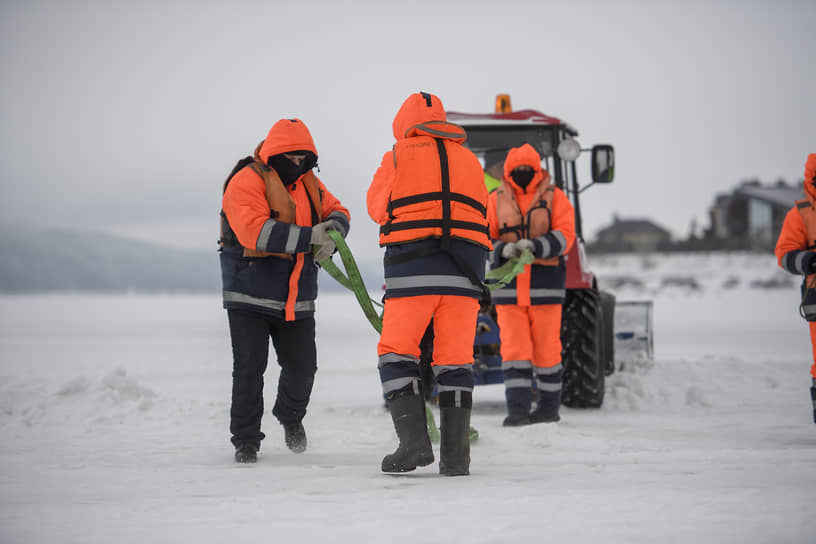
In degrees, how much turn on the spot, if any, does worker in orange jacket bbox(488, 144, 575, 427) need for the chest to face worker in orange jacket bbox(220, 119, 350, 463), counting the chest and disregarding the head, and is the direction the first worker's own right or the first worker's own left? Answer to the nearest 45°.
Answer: approximately 45° to the first worker's own right

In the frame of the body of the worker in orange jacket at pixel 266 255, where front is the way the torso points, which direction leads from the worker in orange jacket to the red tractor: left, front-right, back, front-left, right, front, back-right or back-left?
left

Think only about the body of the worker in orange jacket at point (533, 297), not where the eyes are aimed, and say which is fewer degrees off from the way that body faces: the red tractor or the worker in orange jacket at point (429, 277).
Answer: the worker in orange jacket

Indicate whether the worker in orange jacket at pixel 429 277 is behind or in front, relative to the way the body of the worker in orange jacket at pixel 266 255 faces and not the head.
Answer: in front

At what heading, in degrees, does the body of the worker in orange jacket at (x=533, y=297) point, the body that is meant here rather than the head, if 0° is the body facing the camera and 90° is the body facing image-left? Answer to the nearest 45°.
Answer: approximately 0°

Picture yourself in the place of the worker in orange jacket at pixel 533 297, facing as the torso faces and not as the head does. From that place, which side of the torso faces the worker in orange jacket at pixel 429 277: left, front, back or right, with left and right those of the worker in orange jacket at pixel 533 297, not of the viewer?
front

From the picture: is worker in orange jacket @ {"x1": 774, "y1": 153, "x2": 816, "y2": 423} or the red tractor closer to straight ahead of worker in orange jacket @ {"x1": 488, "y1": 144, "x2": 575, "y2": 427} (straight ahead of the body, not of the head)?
the worker in orange jacket

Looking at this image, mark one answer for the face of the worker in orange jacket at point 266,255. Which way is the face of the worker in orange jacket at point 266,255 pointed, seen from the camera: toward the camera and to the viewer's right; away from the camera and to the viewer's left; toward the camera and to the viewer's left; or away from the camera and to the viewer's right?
toward the camera and to the viewer's right

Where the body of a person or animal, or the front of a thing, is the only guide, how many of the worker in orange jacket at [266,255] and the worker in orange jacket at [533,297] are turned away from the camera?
0

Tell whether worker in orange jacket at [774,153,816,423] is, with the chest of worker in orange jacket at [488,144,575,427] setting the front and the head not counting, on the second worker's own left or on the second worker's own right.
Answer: on the second worker's own left

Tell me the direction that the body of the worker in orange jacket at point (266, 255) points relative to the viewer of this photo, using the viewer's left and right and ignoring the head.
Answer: facing the viewer and to the right of the viewer

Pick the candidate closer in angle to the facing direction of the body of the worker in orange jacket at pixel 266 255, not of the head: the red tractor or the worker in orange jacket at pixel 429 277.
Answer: the worker in orange jacket
